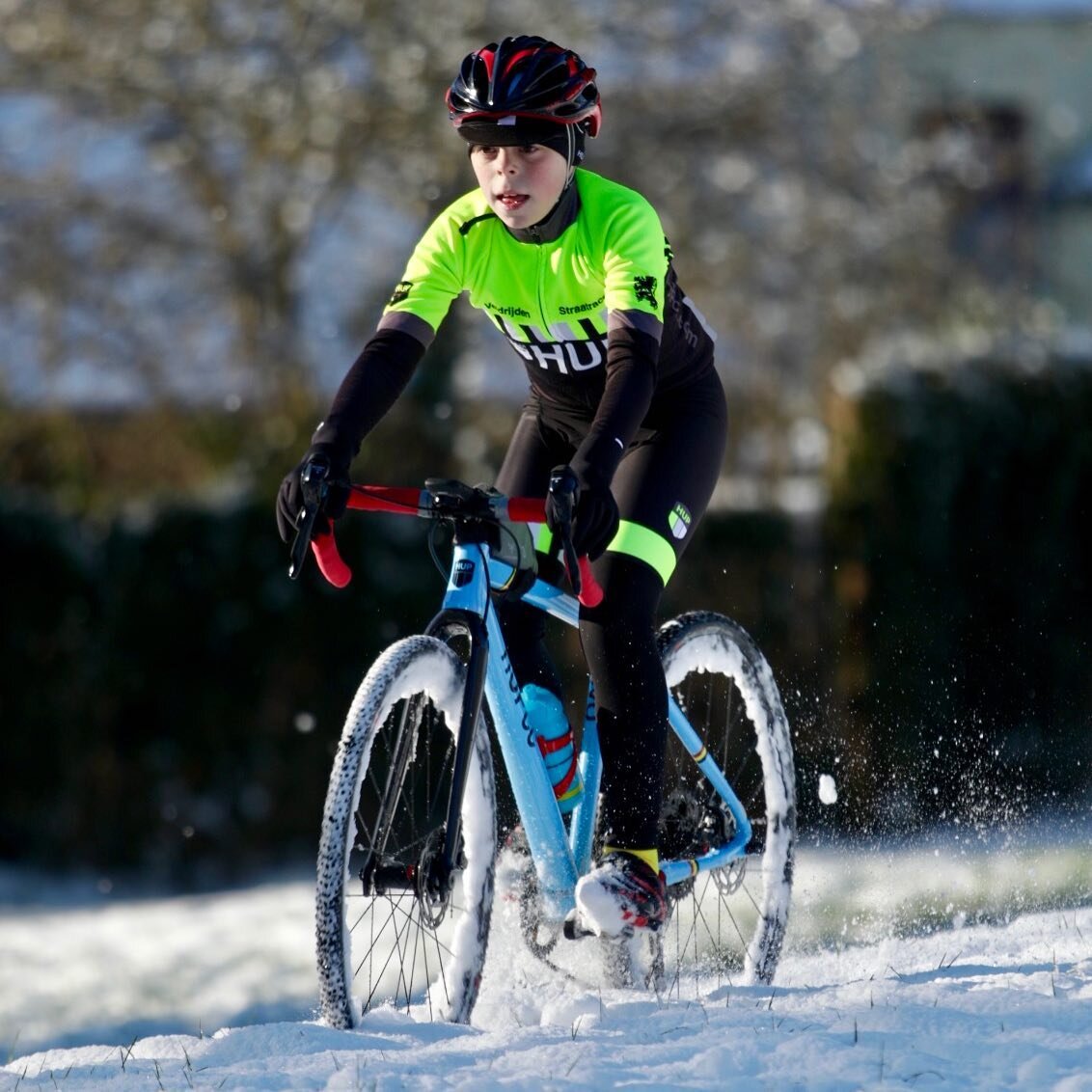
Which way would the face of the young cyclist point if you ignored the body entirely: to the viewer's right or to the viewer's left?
to the viewer's left

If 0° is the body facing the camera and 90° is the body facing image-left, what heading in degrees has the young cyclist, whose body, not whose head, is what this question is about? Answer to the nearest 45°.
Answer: approximately 45°

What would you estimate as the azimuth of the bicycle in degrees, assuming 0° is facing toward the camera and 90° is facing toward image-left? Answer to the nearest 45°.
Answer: approximately 45°
